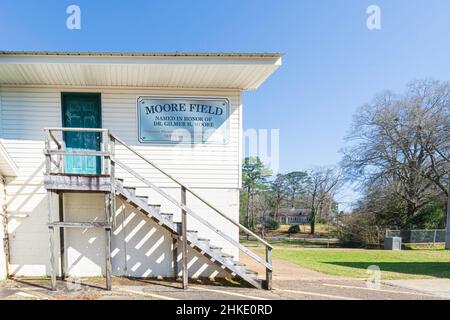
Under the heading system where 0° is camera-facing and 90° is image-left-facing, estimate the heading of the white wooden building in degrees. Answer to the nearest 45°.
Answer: approximately 0°

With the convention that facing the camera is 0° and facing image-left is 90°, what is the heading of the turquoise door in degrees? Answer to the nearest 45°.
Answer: approximately 0°
